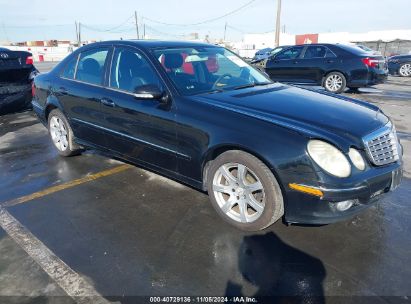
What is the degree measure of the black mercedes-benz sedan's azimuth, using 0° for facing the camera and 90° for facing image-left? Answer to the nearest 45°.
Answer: approximately 315°

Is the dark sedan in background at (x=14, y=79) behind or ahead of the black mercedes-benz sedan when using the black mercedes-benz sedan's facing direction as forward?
behind

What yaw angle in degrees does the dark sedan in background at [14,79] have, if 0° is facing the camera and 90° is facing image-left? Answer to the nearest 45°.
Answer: approximately 135°

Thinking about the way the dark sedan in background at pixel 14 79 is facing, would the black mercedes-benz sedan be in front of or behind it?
behind

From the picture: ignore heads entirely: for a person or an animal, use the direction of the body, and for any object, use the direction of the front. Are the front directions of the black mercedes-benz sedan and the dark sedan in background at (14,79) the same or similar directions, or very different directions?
very different directions
